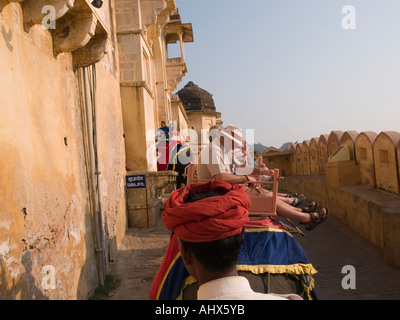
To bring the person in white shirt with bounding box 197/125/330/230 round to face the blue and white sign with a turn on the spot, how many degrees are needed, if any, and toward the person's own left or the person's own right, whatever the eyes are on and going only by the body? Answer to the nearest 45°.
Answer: approximately 135° to the person's own left

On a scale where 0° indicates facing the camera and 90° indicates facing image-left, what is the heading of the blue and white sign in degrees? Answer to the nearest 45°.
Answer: approximately 0°

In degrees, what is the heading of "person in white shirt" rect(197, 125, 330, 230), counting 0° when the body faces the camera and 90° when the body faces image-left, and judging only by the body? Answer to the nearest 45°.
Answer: approximately 270°

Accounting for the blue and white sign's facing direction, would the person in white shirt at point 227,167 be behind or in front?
in front

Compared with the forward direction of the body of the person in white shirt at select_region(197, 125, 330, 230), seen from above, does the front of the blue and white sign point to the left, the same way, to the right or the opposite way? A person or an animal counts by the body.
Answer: to the right

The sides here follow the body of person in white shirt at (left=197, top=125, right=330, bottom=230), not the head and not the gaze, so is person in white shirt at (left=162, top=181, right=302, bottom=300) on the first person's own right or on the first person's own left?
on the first person's own right

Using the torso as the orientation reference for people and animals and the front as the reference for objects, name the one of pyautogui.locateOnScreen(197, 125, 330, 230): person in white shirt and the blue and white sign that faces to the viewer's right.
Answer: the person in white shirt

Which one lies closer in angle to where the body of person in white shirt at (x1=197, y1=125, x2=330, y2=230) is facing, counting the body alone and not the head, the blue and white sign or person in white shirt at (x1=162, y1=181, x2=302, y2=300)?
the person in white shirt
